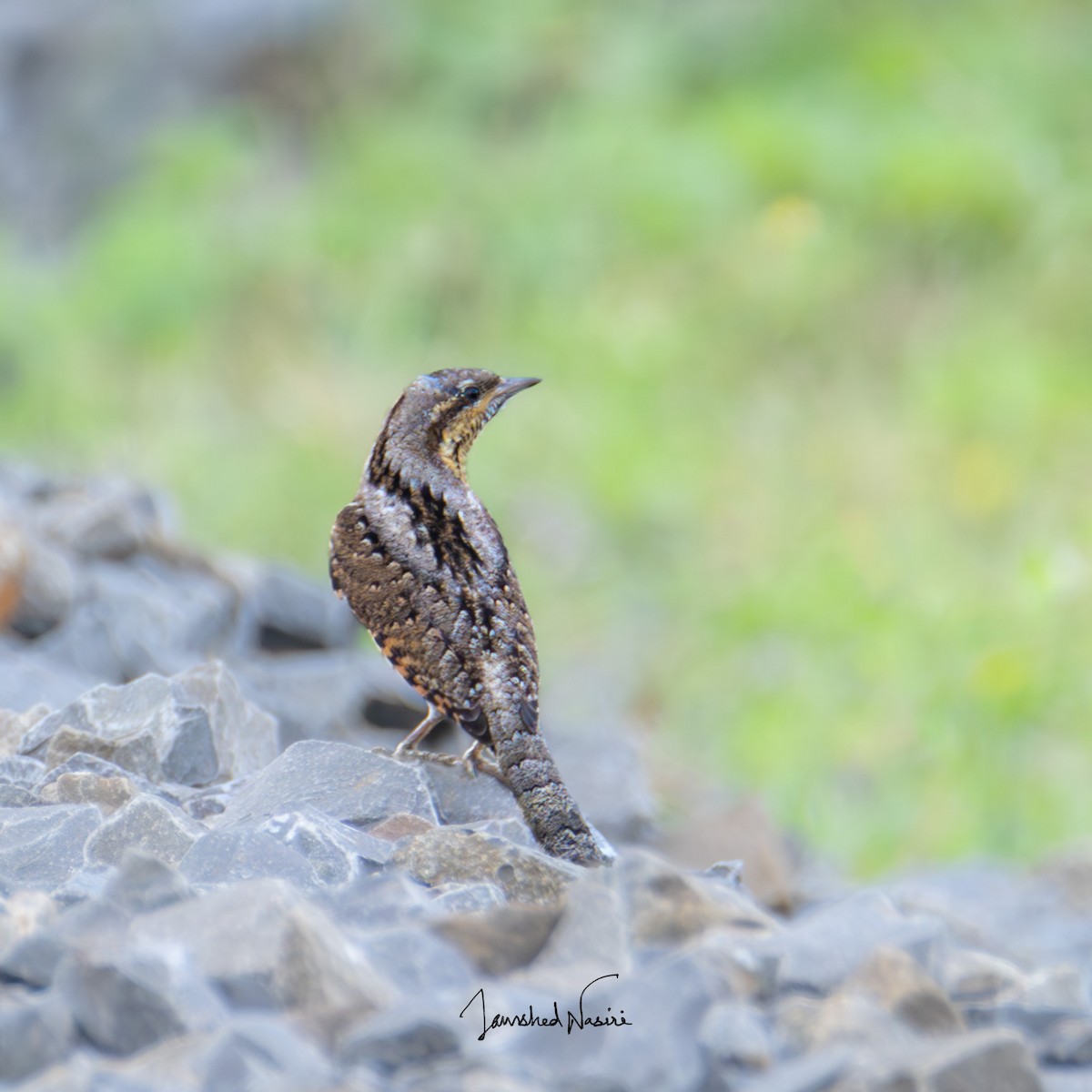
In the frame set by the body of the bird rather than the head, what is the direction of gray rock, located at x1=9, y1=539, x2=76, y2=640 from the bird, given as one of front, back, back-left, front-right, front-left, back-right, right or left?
front

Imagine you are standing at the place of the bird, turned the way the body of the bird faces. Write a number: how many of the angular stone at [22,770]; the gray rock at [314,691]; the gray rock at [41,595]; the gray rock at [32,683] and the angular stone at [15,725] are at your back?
0

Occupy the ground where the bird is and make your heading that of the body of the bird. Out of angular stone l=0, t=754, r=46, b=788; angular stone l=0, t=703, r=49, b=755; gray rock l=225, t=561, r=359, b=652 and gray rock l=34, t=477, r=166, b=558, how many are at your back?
0

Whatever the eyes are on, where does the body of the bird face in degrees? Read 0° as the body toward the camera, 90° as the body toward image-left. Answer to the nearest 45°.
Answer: approximately 135°

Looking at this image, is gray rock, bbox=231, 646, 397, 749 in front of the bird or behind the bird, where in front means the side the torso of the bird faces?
in front

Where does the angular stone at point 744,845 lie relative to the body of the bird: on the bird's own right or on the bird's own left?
on the bird's own right

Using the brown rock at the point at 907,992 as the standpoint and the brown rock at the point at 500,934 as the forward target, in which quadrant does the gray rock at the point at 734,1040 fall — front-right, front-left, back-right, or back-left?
front-left
